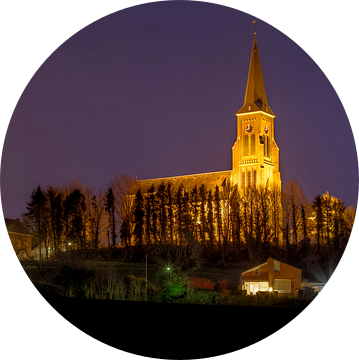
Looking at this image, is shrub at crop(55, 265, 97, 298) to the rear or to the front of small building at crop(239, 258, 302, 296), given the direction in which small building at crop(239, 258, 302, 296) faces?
to the front

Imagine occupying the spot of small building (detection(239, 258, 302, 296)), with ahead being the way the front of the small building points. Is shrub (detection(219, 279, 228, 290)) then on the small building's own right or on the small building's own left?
on the small building's own right

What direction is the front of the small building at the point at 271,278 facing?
toward the camera

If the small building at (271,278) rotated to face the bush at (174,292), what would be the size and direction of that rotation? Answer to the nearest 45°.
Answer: approximately 90° to its right

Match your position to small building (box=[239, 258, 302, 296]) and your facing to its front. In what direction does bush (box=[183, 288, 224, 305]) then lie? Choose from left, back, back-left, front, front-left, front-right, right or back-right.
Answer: front

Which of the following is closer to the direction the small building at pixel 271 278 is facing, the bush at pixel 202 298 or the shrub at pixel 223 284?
the bush
